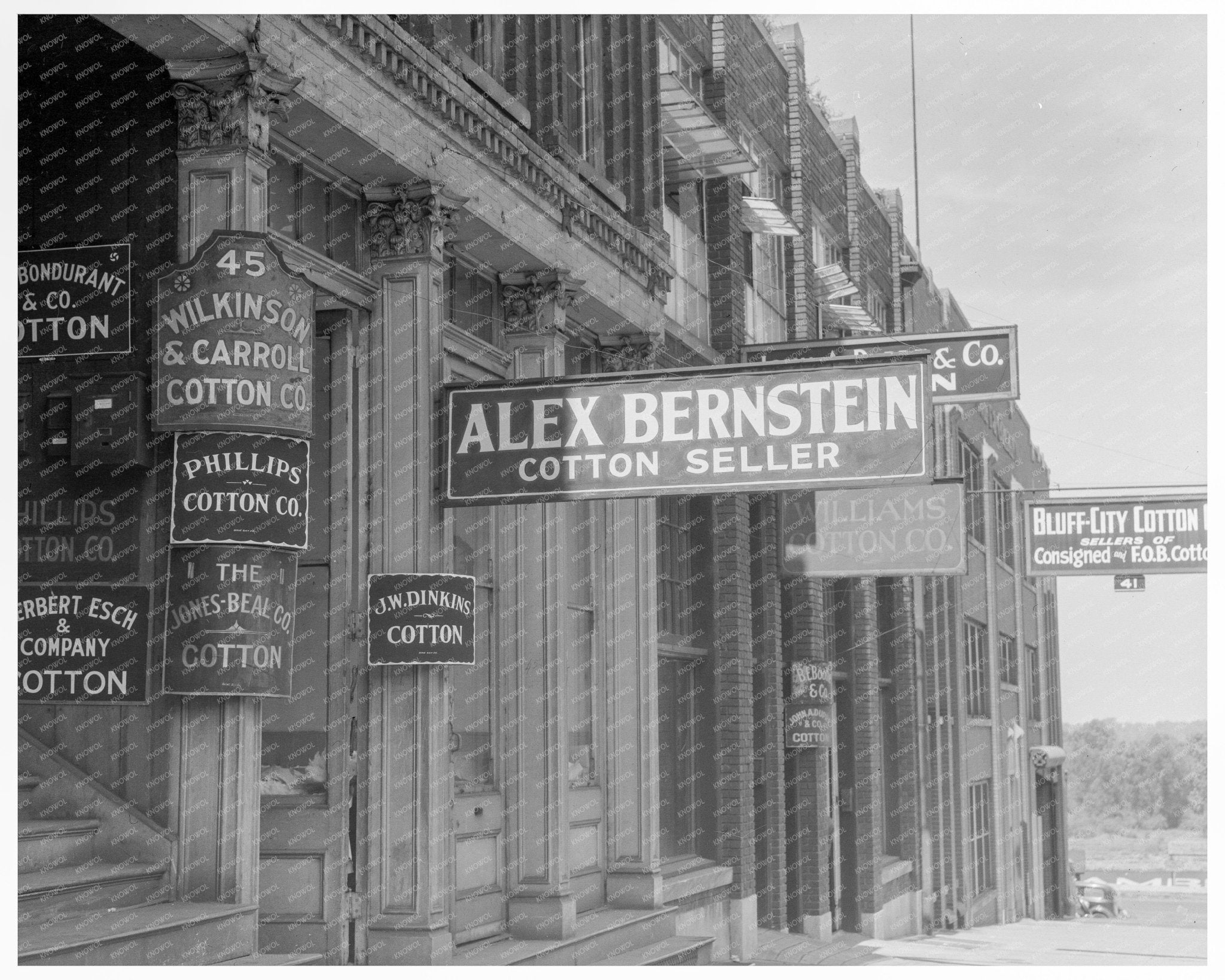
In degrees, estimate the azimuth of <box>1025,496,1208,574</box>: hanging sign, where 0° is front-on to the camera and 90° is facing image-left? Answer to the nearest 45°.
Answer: approximately 0°

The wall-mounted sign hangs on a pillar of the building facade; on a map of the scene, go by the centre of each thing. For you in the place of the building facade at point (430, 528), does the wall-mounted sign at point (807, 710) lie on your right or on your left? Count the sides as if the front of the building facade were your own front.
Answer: on your left

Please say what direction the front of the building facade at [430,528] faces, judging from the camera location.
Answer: facing the viewer and to the right of the viewer

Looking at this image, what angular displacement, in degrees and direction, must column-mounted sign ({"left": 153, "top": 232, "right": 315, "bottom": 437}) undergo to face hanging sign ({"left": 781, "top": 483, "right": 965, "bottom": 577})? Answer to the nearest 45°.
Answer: approximately 135° to its left
